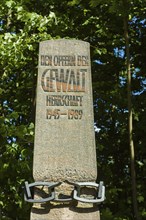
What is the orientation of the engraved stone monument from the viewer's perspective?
toward the camera
